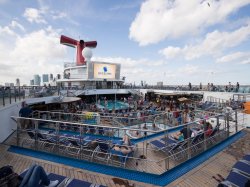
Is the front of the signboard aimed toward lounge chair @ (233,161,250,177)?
yes

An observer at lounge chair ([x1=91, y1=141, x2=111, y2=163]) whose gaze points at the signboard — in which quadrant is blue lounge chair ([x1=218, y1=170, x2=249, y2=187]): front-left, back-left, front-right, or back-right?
back-right

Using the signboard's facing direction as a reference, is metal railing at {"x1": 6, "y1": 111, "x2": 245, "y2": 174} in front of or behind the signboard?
in front

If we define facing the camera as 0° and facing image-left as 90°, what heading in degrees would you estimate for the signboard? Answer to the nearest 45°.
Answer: approximately 0°

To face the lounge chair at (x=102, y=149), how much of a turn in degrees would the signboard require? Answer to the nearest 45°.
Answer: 0° — it already faces it

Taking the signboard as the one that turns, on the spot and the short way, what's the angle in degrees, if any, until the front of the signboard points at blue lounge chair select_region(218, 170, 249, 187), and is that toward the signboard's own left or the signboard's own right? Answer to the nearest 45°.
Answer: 0° — it already faces it
